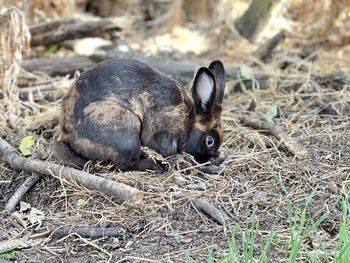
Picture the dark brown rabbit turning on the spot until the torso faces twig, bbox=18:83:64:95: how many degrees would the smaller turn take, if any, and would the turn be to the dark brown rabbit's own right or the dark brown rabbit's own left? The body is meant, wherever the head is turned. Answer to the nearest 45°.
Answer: approximately 135° to the dark brown rabbit's own left

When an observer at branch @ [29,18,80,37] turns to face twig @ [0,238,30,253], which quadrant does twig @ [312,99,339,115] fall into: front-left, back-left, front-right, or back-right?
front-left

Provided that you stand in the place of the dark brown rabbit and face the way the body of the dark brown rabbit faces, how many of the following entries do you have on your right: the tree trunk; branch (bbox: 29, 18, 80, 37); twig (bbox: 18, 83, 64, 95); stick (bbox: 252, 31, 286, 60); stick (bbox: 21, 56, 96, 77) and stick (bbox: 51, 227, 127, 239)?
1

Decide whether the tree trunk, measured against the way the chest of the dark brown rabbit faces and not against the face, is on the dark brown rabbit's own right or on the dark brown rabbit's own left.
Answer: on the dark brown rabbit's own left

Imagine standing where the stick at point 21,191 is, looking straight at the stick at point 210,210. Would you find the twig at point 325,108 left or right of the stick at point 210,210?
left

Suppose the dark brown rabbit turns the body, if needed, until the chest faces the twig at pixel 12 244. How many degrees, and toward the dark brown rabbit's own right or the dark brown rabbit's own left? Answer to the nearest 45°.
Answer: approximately 135° to the dark brown rabbit's own right

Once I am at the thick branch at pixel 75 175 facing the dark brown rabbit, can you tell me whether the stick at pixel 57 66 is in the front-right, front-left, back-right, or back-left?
front-left

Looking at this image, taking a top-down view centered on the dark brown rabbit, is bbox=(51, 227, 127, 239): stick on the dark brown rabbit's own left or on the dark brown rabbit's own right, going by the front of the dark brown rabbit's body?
on the dark brown rabbit's own right

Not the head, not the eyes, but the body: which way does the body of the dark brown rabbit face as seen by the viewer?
to the viewer's right

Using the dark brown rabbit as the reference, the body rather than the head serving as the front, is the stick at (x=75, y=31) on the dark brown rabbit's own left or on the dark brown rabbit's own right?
on the dark brown rabbit's own left

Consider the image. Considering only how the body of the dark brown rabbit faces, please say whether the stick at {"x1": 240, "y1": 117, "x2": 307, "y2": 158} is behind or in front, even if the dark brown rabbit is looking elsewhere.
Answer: in front

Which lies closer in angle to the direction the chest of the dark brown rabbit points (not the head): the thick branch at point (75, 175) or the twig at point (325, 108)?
the twig

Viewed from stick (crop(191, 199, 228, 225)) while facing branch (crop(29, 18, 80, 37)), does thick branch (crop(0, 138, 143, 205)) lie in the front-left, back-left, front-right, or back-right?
front-left

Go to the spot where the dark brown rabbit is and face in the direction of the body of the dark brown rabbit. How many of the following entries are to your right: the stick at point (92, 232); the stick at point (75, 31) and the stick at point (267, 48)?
1

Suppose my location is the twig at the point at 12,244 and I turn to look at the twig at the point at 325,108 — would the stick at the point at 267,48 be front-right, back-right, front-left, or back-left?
front-left
